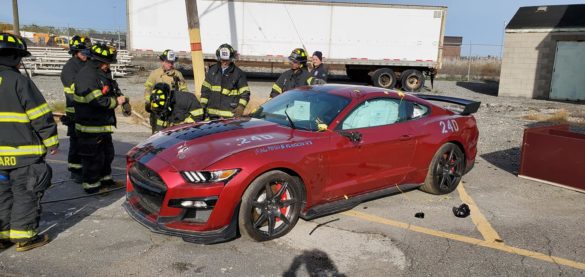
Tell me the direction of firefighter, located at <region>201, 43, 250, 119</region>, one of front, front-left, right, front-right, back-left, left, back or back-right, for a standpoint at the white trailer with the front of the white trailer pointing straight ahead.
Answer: left

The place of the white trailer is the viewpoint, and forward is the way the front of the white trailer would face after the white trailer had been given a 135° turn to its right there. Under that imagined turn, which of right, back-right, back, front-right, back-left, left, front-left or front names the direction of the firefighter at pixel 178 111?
back-right

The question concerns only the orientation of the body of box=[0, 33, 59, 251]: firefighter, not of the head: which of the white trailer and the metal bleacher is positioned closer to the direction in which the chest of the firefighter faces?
the white trailer

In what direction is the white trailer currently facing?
to the viewer's left

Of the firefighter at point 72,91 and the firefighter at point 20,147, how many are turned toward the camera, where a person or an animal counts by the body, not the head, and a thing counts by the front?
0

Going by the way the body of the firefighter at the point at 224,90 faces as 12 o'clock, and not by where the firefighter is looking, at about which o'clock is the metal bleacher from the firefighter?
The metal bleacher is roughly at 5 o'clock from the firefighter.

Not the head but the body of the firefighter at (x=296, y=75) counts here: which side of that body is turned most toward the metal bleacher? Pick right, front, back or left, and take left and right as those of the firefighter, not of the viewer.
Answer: right

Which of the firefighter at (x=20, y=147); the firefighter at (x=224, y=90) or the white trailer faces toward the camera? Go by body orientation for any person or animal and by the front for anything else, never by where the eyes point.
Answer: the firefighter at (x=224, y=90)

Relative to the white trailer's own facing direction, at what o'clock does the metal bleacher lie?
The metal bleacher is roughly at 12 o'clock from the white trailer.

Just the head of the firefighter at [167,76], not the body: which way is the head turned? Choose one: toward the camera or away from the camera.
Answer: toward the camera

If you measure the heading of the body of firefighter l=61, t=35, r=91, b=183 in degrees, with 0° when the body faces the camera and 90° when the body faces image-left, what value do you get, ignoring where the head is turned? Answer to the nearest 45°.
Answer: approximately 270°

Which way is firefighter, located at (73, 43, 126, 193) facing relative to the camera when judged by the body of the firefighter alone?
to the viewer's right

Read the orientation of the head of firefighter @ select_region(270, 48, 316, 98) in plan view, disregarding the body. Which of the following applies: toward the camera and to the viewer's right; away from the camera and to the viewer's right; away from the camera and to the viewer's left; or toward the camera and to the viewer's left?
toward the camera and to the viewer's left

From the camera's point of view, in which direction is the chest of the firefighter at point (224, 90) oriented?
toward the camera

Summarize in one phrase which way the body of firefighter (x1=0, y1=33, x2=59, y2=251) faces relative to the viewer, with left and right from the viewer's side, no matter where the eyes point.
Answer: facing away from the viewer and to the right of the viewer

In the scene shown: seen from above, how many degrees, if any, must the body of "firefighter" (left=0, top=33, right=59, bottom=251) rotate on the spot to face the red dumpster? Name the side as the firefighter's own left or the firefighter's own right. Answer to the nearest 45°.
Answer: approximately 45° to the firefighter's own right
